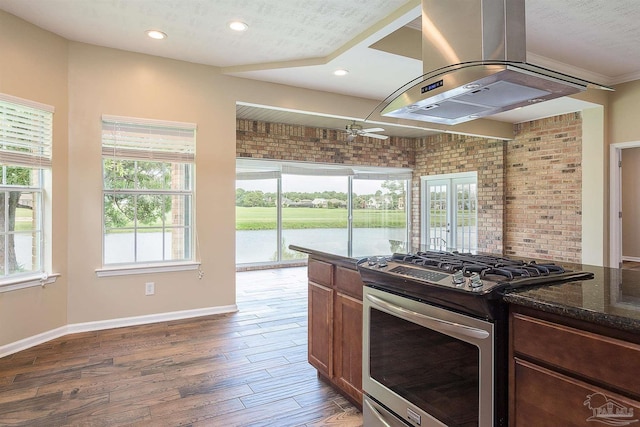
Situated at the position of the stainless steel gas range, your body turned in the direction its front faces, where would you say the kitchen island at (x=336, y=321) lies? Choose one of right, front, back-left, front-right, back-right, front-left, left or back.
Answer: right

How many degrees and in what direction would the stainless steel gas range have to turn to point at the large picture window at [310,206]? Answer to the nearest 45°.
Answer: approximately 90° to its right

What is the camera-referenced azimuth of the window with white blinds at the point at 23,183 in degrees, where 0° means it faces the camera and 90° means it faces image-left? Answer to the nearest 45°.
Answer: approximately 315°

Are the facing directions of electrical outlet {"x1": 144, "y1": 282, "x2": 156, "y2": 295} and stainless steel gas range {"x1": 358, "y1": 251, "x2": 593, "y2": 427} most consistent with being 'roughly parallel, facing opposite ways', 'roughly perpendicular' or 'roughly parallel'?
roughly perpendicular

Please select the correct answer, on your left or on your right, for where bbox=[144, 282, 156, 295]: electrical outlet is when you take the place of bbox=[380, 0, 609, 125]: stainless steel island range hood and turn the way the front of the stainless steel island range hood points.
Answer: on your right

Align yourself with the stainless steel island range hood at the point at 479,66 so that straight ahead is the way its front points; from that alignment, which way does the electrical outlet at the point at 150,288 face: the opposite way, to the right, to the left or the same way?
to the left

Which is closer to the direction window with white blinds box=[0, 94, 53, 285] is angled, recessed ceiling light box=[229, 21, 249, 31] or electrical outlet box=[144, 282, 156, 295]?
the recessed ceiling light

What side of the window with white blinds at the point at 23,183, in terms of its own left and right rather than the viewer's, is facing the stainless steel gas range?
front

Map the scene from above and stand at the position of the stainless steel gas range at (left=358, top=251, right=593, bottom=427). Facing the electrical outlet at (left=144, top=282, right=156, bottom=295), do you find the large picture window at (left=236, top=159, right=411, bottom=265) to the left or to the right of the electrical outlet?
right

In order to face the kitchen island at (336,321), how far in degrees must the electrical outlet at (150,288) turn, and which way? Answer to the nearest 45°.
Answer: approximately 45° to its left

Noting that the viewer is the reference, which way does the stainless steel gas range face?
facing the viewer and to the left of the viewer

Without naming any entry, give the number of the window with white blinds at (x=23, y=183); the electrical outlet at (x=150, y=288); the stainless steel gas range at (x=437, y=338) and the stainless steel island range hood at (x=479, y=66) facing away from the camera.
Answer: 0

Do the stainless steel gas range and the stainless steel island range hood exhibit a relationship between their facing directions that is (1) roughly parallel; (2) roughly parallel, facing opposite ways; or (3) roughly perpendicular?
roughly parallel

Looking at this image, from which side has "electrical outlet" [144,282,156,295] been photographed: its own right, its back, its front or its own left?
front

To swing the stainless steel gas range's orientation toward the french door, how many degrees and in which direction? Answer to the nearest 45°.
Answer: approximately 135° to its right
